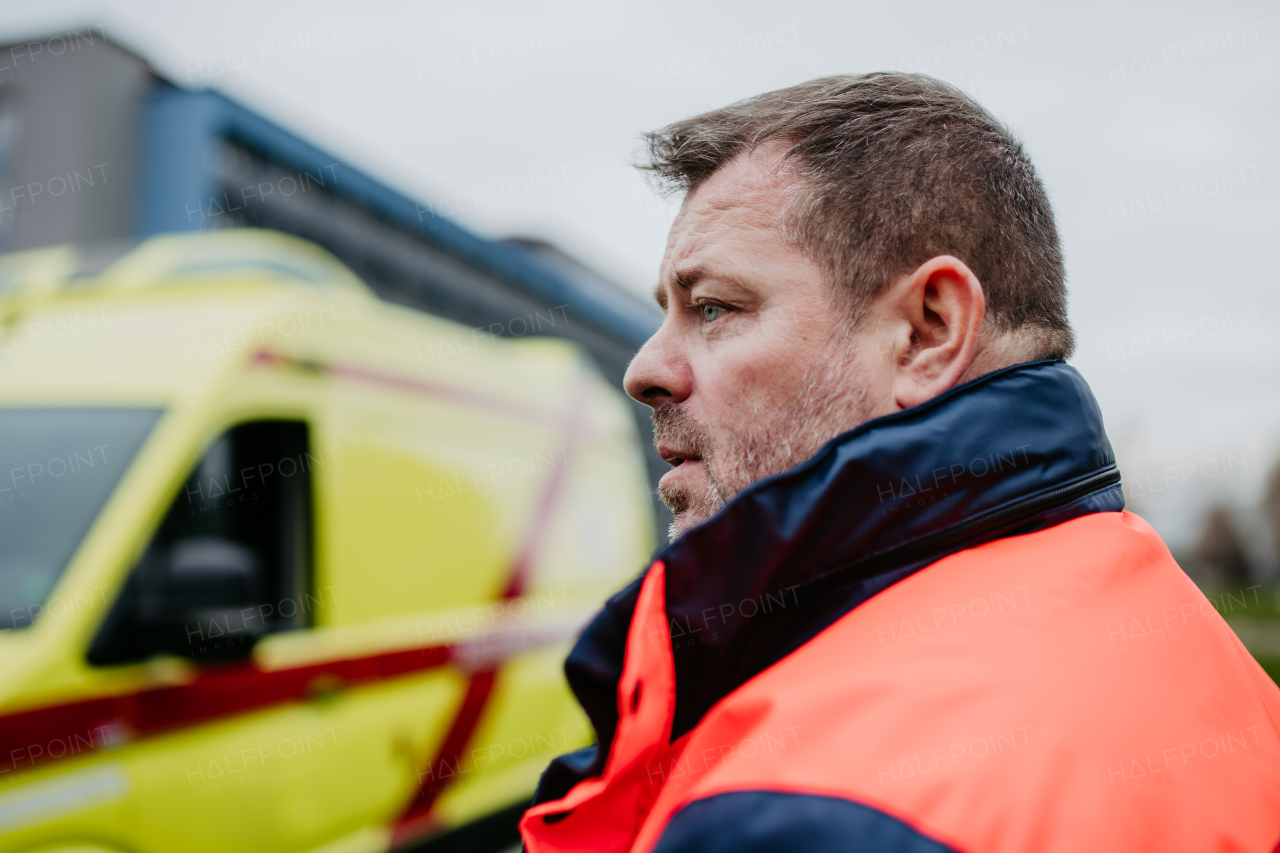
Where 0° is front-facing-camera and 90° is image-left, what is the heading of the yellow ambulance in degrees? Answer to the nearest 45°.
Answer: approximately 45°

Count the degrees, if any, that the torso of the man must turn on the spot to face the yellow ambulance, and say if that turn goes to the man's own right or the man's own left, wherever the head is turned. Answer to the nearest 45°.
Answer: approximately 45° to the man's own right

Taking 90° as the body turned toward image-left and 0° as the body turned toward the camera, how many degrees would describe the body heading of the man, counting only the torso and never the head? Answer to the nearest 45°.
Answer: approximately 90°

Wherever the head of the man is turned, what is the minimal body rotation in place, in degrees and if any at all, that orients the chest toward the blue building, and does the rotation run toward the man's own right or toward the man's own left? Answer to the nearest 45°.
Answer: approximately 45° to the man's own right

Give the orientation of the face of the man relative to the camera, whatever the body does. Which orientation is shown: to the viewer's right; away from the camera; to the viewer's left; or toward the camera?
to the viewer's left

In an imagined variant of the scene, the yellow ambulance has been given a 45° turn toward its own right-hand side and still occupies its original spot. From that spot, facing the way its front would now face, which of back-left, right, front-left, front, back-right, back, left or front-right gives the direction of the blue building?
right
